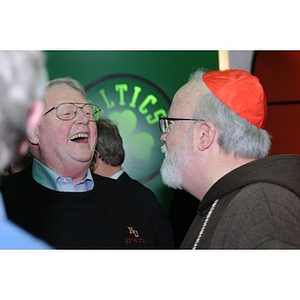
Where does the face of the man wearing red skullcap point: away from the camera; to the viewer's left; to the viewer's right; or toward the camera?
to the viewer's left

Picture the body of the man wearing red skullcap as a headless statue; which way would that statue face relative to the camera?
to the viewer's left
